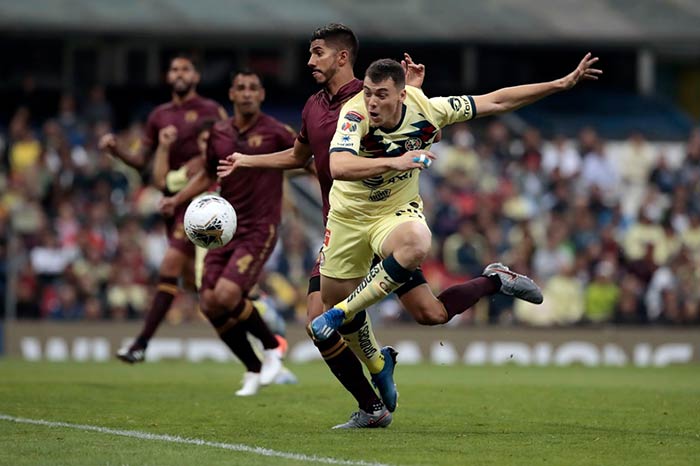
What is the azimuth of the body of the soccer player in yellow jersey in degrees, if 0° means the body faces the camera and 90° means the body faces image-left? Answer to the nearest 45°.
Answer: approximately 0°

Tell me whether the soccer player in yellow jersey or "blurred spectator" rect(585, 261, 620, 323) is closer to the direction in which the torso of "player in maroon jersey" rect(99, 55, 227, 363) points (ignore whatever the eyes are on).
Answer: the soccer player in yellow jersey

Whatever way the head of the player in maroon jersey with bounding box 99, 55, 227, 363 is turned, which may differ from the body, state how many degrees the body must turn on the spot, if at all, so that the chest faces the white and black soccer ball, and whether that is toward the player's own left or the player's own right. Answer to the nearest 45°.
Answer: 0° — they already face it

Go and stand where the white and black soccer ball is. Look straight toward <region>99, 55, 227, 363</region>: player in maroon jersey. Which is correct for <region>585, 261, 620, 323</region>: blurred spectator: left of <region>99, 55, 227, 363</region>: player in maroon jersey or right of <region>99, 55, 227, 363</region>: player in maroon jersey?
right

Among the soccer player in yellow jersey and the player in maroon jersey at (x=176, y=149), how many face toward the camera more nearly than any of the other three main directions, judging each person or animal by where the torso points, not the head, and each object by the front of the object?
2
